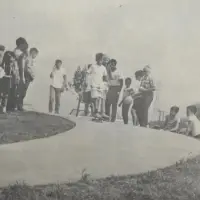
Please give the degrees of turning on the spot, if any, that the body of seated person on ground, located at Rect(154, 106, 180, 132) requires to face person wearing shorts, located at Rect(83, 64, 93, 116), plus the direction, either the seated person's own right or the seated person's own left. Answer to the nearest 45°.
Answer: approximately 45° to the seated person's own right

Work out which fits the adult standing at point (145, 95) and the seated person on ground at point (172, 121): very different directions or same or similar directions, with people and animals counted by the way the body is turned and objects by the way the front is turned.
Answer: same or similar directions

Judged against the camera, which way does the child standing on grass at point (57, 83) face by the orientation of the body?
toward the camera

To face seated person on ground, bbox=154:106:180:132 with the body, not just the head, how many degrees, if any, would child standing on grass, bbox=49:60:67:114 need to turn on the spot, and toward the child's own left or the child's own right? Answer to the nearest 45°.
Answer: approximately 90° to the child's own left

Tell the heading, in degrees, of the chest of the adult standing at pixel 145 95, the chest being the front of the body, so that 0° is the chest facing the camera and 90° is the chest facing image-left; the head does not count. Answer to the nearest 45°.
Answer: approximately 45°
